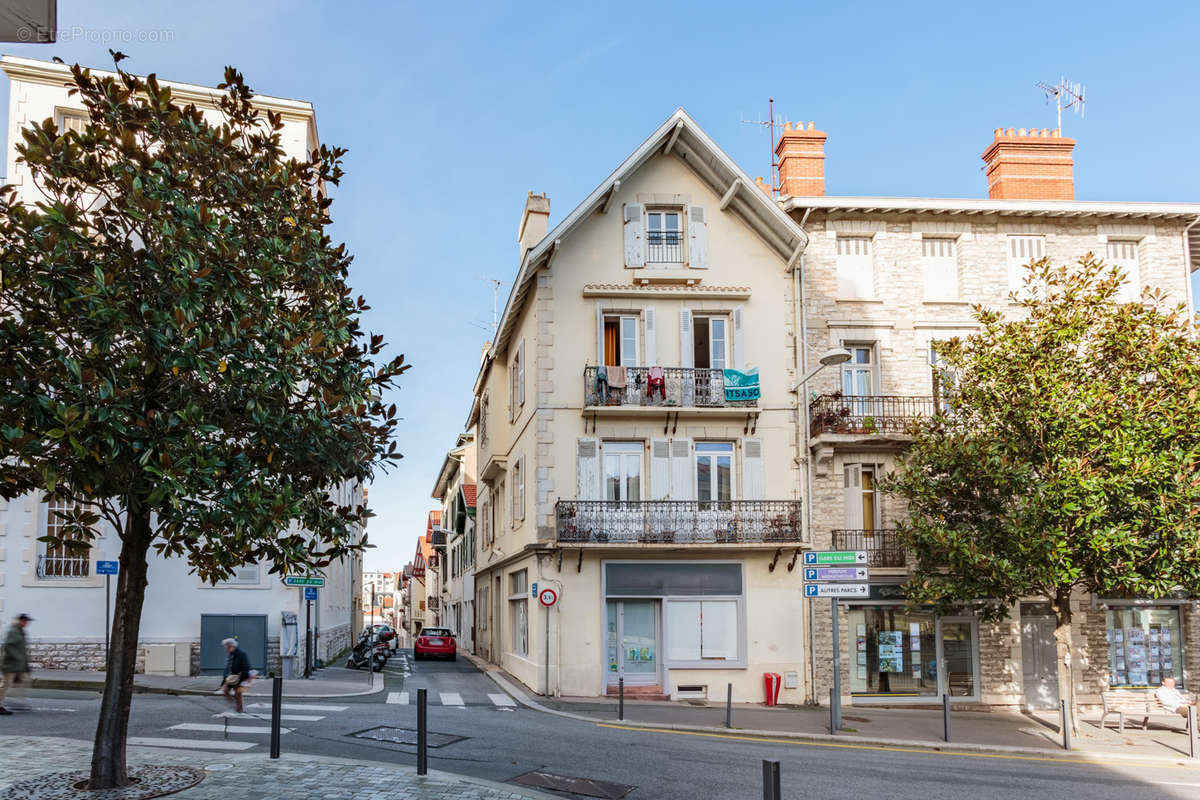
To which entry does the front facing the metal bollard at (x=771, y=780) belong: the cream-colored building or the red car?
the cream-colored building

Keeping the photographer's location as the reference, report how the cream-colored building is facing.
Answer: facing the viewer

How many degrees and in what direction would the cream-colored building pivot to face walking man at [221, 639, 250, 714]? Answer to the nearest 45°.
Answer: approximately 45° to its right

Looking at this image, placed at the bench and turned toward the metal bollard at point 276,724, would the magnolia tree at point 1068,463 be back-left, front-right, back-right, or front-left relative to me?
front-left

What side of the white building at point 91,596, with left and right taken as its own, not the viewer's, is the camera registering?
front

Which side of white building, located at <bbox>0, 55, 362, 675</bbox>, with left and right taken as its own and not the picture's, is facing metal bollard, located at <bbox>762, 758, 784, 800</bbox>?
front

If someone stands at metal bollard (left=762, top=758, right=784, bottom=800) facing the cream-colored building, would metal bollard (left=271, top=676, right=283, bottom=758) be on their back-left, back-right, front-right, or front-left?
front-left

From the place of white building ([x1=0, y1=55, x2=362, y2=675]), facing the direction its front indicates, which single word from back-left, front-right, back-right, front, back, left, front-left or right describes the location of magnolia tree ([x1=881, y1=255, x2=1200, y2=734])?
front-left

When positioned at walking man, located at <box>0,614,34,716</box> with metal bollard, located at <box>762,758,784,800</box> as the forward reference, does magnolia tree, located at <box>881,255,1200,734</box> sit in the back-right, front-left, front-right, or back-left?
front-left

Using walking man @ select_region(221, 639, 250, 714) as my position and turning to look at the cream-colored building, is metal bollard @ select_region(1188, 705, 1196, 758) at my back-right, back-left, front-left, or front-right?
front-right

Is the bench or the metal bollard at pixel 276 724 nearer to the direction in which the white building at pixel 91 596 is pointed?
the metal bollard
